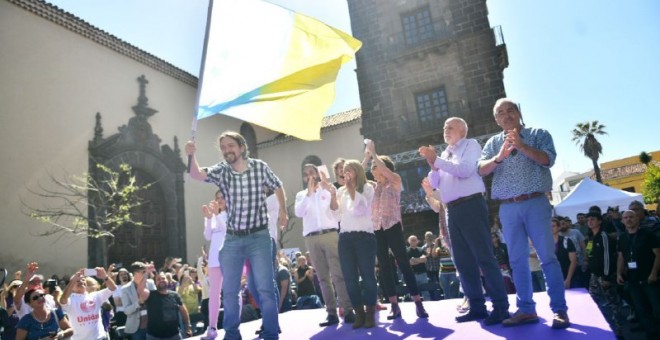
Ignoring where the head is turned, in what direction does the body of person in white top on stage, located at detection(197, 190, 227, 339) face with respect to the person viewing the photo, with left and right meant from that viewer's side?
facing the viewer and to the left of the viewer

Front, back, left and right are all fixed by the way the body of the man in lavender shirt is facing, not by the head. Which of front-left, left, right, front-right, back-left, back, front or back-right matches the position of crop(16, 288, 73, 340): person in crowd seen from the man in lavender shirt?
front-right

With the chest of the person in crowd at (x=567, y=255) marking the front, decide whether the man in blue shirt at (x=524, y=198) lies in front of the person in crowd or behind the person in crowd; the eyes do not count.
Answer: in front

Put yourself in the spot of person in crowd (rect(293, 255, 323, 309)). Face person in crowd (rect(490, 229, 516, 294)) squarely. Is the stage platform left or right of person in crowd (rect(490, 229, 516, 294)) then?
right

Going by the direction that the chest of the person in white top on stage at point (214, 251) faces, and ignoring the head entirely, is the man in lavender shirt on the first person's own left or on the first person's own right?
on the first person's own left

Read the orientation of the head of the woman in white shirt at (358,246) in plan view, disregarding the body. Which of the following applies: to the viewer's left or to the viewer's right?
to the viewer's left
